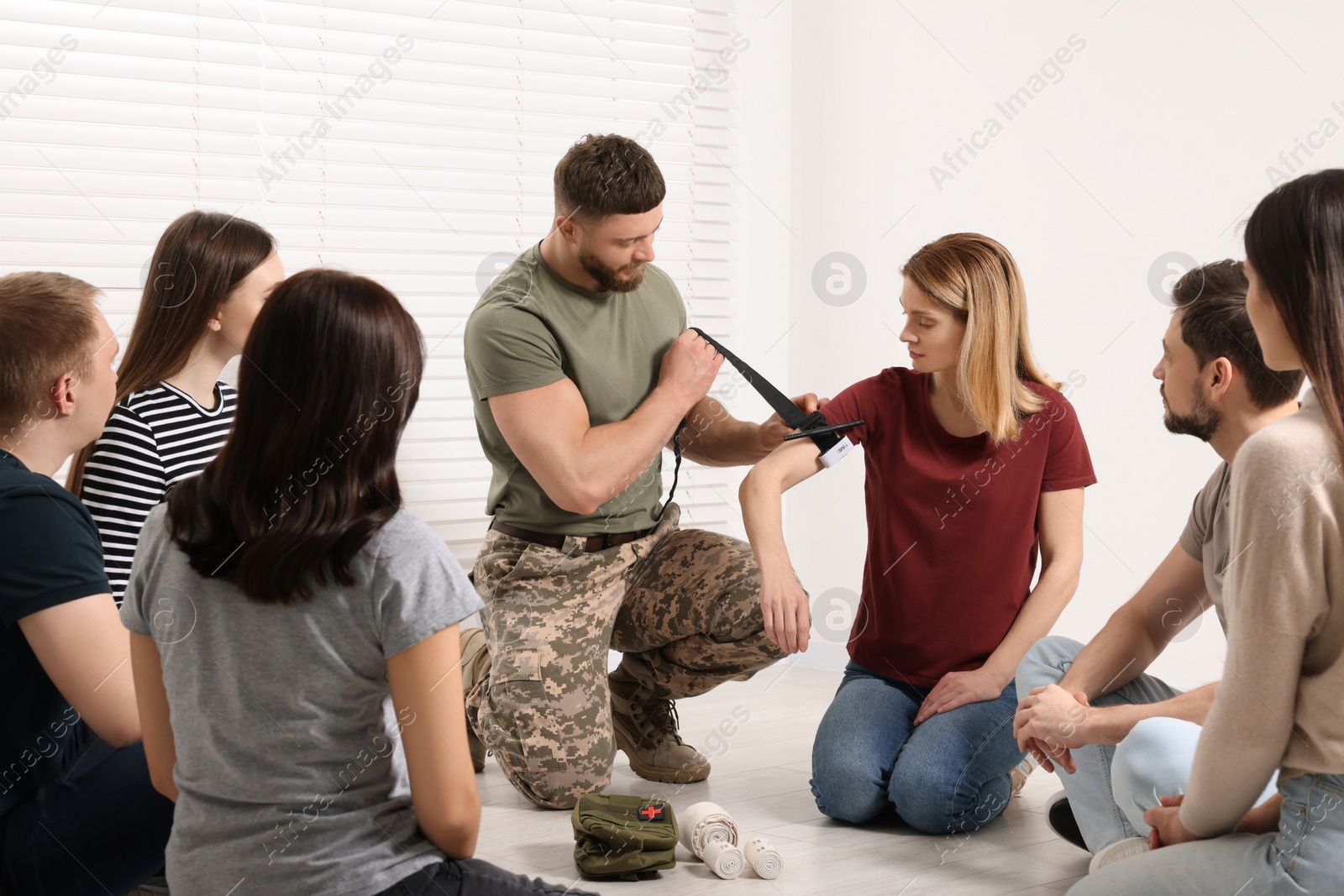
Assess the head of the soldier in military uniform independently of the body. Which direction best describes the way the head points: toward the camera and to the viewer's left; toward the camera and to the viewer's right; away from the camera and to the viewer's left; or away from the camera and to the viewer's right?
toward the camera and to the viewer's right

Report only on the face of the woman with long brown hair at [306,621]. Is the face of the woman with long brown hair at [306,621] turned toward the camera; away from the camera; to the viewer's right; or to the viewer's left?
away from the camera

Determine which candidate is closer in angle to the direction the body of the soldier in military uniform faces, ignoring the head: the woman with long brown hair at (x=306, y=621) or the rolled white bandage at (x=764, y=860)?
the rolled white bandage

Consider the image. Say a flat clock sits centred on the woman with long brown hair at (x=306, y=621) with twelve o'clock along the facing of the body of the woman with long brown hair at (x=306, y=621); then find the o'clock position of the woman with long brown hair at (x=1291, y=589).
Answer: the woman with long brown hair at (x=1291, y=589) is roughly at 2 o'clock from the woman with long brown hair at (x=306, y=621).

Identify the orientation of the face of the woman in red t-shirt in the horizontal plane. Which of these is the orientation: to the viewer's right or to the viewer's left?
to the viewer's left

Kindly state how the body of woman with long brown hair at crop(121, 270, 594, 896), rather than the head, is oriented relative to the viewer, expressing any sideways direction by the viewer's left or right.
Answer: facing away from the viewer and to the right of the viewer
